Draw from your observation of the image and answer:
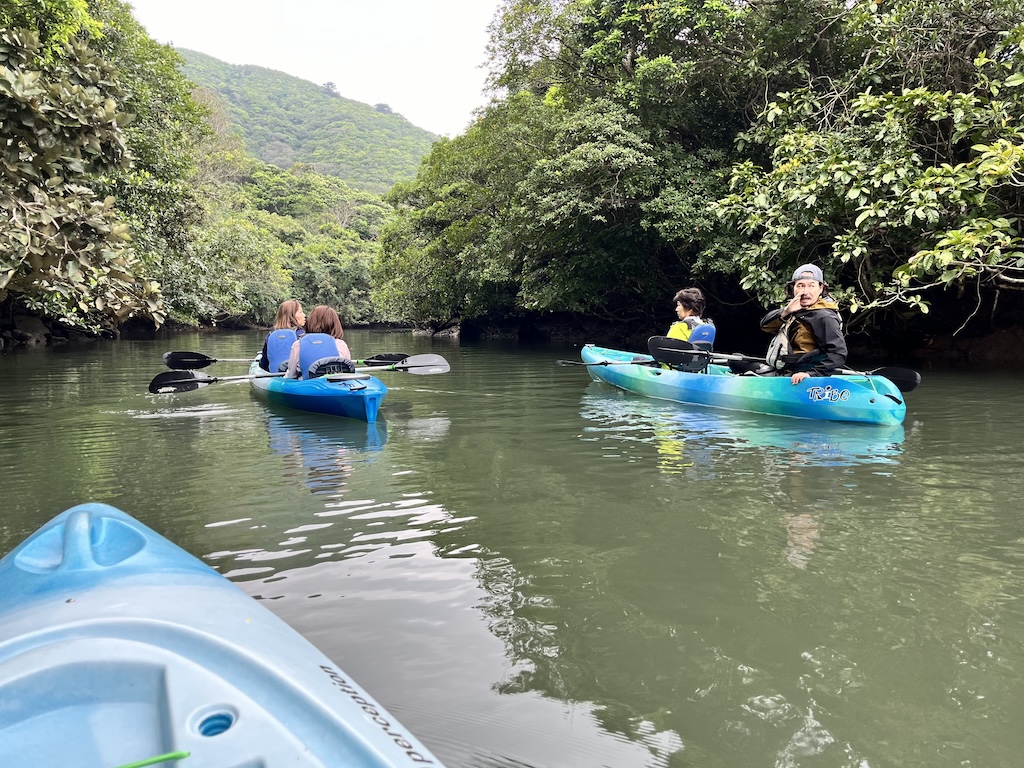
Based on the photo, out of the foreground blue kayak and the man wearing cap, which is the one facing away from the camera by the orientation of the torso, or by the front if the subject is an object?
the foreground blue kayak

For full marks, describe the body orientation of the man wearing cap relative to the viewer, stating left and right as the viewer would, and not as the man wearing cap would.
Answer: facing the viewer and to the left of the viewer

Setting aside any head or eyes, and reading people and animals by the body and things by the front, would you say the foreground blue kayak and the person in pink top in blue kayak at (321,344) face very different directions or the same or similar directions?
same or similar directions

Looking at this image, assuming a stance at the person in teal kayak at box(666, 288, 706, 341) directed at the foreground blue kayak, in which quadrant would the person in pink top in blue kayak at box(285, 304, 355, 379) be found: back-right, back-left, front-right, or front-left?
front-right

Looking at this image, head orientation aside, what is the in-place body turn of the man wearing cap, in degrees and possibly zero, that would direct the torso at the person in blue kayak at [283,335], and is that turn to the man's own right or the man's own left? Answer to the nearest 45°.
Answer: approximately 45° to the man's own right

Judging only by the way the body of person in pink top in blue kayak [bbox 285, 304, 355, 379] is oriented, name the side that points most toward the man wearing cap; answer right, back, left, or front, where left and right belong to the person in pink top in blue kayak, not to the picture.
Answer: right

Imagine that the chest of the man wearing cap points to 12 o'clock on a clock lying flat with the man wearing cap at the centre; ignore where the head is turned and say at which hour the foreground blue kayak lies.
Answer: The foreground blue kayak is roughly at 11 o'clock from the man wearing cap.

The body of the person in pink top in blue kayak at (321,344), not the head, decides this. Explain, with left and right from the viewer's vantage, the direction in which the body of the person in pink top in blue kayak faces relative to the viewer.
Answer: facing away from the viewer

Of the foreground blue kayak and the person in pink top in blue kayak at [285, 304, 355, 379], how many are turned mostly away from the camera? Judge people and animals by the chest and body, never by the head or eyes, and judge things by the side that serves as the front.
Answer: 2

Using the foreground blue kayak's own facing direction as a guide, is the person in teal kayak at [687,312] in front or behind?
in front

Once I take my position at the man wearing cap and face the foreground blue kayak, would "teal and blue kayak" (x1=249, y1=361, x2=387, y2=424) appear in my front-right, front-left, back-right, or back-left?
front-right

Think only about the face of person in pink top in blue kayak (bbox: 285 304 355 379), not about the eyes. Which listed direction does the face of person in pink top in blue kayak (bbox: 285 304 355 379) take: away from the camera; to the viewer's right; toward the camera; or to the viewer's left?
away from the camera

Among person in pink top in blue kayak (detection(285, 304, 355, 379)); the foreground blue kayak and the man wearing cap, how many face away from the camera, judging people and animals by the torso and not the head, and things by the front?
2

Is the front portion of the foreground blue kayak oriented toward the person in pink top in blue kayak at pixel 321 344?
yes

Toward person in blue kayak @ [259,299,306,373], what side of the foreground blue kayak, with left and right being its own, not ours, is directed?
front

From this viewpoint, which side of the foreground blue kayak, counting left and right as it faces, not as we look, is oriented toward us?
back
